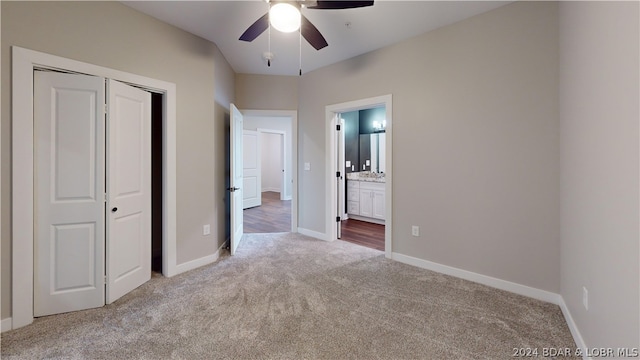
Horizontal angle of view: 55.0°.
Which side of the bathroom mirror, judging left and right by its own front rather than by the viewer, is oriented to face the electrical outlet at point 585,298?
front

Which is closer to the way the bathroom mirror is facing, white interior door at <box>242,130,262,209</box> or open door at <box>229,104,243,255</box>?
the open door

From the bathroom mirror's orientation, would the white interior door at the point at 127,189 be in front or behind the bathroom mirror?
in front

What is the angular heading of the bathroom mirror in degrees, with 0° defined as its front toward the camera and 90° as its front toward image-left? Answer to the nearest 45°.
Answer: approximately 0°

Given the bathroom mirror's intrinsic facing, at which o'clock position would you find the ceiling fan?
The ceiling fan is roughly at 12 o'clock from the bathroom mirror.

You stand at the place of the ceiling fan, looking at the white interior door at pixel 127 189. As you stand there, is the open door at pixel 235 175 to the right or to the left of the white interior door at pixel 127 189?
right

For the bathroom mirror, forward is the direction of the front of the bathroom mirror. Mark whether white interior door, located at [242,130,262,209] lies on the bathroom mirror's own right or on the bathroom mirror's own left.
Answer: on the bathroom mirror's own right
